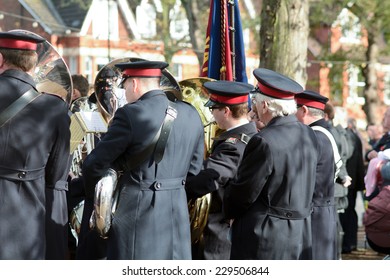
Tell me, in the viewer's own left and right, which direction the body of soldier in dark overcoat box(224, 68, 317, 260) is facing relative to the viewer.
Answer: facing away from the viewer and to the left of the viewer

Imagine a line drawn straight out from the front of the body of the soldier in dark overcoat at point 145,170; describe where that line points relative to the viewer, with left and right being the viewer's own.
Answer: facing away from the viewer and to the left of the viewer

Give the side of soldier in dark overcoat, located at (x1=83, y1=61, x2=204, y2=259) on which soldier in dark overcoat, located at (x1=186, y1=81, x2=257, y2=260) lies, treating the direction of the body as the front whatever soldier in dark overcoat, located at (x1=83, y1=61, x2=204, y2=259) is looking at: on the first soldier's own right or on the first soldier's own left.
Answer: on the first soldier's own right

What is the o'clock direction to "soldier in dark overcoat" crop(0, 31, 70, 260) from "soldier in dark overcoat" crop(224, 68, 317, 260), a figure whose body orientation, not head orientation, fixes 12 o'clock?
"soldier in dark overcoat" crop(0, 31, 70, 260) is roughly at 10 o'clock from "soldier in dark overcoat" crop(224, 68, 317, 260).

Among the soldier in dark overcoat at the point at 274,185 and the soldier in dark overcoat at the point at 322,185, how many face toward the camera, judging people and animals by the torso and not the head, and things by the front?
0

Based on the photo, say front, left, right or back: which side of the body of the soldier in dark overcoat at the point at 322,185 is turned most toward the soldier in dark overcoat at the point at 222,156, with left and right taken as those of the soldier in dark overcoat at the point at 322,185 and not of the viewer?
left

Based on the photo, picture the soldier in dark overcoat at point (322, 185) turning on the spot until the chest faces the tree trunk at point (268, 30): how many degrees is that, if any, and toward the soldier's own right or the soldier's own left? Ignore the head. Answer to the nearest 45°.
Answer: approximately 45° to the soldier's own right

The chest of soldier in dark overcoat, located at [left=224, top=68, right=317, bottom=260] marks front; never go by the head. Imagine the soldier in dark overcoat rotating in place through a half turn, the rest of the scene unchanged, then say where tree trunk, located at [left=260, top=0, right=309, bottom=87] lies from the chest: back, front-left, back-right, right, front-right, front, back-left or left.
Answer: back-left

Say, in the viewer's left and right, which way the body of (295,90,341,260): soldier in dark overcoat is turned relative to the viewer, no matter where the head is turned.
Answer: facing away from the viewer and to the left of the viewer

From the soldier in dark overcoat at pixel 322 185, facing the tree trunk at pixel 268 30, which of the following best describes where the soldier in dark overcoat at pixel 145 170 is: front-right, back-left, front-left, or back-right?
back-left

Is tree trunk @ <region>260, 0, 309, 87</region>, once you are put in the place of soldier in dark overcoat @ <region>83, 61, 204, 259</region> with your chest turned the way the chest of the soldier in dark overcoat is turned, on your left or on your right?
on your right
